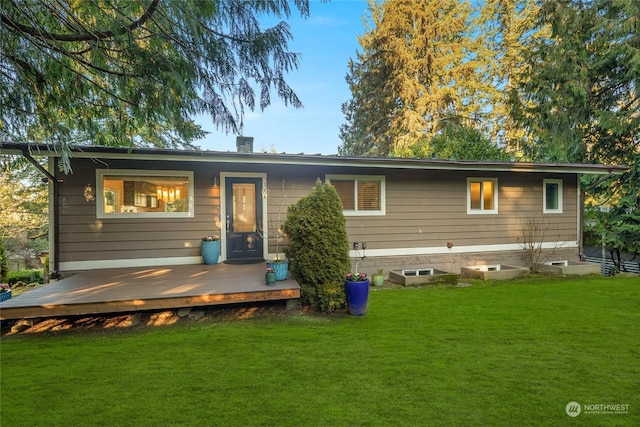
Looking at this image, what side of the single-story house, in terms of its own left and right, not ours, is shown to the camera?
front

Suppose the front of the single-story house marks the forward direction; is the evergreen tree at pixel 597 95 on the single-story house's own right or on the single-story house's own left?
on the single-story house's own left

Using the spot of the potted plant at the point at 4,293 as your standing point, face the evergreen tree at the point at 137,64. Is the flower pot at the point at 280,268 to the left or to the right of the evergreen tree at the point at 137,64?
left

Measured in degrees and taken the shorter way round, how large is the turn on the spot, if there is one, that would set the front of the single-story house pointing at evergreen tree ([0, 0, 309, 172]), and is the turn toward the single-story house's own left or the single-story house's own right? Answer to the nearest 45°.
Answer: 0° — it already faces it

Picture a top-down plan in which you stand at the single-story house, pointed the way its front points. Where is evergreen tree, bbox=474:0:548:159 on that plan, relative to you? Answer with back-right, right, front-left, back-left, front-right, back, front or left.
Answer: back-left

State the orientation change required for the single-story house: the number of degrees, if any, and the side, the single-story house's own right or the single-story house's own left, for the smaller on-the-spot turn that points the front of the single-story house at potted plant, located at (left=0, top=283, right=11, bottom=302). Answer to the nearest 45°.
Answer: approximately 45° to the single-story house's own right
